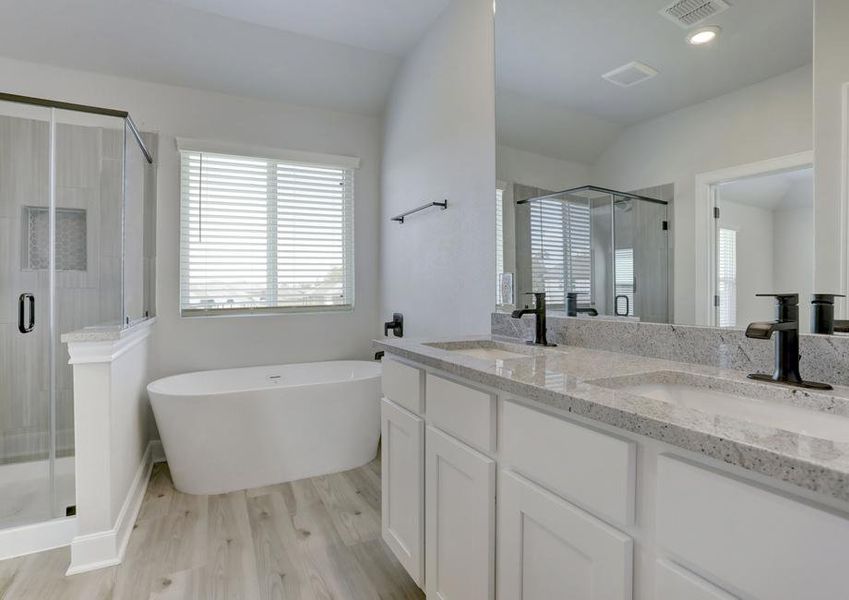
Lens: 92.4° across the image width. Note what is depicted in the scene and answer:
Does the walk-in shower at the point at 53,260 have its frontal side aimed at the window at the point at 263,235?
no

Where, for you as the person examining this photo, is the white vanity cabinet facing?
facing the viewer and to the left of the viewer

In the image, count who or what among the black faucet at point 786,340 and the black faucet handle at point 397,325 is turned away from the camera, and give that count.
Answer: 0

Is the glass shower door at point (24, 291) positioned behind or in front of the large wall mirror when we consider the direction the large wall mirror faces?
in front

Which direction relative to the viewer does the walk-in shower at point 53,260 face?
toward the camera

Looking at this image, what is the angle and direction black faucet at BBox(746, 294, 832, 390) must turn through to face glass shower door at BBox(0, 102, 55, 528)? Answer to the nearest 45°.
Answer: approximately 45° to its right

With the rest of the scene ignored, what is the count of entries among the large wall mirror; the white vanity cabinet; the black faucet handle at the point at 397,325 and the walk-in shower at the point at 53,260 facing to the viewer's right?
0

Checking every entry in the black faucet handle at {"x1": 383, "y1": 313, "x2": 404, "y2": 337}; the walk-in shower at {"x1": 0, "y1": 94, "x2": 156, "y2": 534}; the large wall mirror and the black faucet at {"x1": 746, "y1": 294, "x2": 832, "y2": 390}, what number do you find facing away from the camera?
0

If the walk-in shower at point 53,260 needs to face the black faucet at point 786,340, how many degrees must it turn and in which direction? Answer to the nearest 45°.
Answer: approximately 45° to its left

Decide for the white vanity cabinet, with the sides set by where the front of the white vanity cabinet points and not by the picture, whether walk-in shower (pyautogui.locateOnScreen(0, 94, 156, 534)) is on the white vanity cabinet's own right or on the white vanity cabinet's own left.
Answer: on the white vanity cabinet's own right

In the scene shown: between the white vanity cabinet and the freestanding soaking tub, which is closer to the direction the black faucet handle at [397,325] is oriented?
the freestanding soaking tub

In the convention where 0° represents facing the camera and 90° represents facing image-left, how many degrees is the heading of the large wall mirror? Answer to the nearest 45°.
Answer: approximately 45°

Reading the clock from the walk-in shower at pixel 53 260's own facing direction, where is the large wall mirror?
The large wall mirror is roughly at 11 o'clock from the walk-in shower.

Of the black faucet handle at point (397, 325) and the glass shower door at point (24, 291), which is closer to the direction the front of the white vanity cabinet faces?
the glass shower door

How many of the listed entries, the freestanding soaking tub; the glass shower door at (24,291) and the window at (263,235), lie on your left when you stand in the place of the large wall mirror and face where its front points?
0
